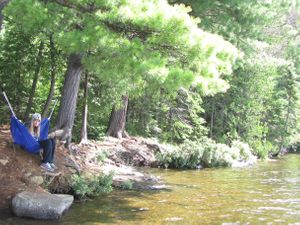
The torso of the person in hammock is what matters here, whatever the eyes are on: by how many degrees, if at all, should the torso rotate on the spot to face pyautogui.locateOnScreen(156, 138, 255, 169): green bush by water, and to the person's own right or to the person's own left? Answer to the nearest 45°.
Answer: approximately 90° to the person's own left

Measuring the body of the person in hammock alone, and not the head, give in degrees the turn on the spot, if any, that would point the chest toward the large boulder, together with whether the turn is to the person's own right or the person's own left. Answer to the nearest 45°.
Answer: approximately 45° to the person's own right

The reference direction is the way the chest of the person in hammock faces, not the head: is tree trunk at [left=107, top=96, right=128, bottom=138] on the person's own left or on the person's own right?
on the person's own left

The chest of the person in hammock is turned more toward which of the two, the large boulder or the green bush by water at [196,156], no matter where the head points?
the large boulder

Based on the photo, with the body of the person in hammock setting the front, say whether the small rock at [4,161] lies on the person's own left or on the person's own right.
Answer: on the person's own right

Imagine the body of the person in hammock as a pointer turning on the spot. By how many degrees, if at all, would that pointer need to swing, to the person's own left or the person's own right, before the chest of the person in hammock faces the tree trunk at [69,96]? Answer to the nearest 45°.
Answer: approximately 135° to the person's own left

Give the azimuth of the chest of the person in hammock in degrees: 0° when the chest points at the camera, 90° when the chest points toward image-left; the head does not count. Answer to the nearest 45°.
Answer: approximately 315°

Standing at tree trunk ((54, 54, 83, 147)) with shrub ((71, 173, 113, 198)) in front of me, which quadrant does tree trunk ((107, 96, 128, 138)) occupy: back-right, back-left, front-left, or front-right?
back-left

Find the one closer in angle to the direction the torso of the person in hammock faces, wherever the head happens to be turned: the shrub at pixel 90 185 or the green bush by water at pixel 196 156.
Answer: the shrub

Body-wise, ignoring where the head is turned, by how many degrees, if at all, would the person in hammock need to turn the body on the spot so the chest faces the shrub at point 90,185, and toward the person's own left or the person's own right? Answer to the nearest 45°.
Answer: approximately 45° to the person's own left
